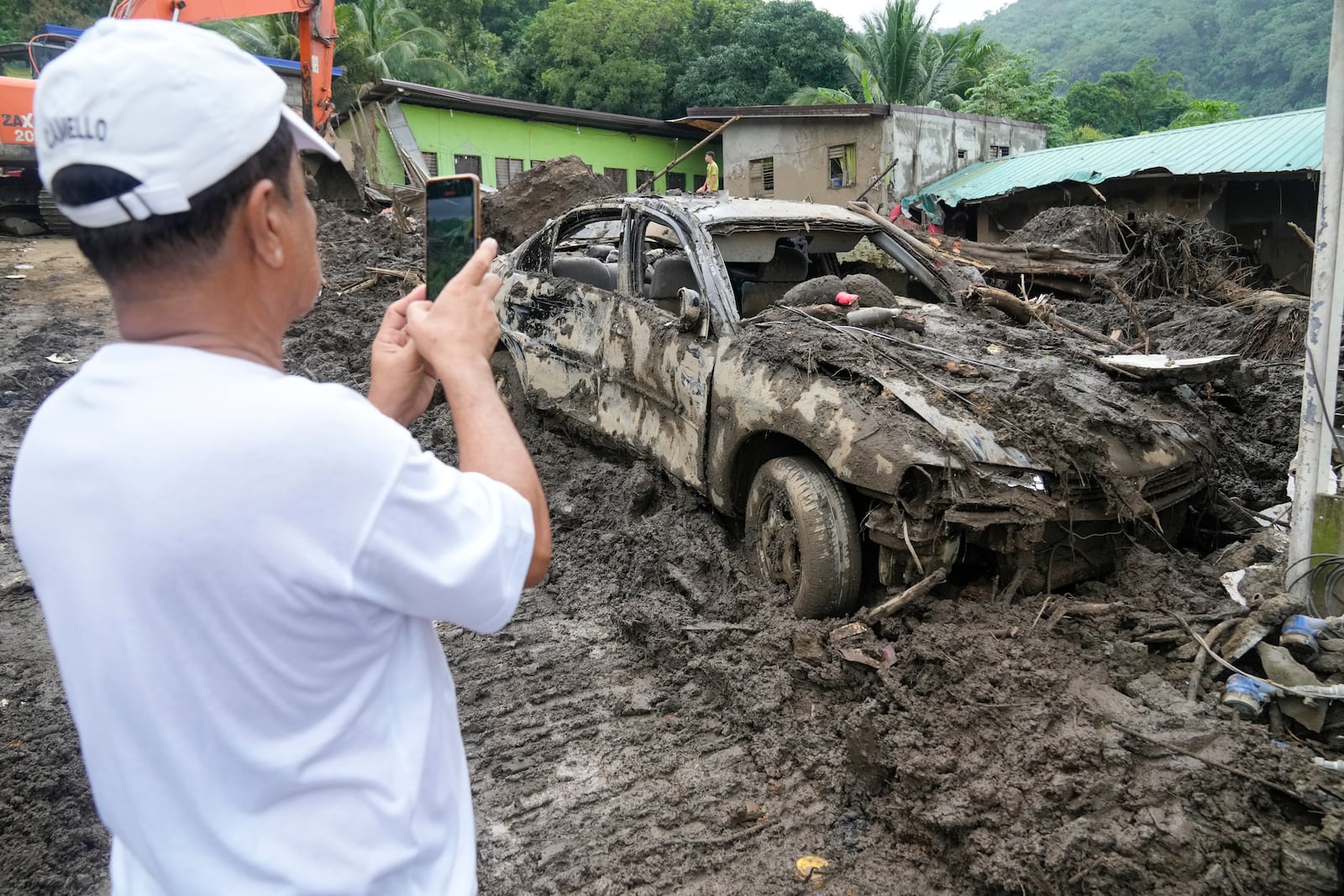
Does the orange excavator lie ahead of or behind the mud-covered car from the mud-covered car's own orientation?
behind

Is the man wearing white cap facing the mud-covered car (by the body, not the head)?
yes

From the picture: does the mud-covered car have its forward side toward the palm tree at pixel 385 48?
no

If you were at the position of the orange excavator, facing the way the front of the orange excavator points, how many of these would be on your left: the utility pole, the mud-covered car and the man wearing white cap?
0

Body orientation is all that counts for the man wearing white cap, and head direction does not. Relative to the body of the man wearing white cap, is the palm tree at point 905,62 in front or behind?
in front

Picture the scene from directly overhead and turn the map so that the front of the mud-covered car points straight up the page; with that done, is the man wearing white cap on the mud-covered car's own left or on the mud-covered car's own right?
on the mud-covered car's own right

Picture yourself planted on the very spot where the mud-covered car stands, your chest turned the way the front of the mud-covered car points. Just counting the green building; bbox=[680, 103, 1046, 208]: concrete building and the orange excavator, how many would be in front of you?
0

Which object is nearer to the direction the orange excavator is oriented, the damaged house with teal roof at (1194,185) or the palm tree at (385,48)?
the damaged house with teal roof

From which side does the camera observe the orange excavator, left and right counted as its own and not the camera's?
right

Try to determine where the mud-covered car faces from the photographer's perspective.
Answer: facing the viewer and to the right of the viewer

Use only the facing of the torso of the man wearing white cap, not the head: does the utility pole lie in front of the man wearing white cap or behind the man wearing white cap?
in front

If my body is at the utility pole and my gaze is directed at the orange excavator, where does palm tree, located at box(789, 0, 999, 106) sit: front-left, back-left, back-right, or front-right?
front-right

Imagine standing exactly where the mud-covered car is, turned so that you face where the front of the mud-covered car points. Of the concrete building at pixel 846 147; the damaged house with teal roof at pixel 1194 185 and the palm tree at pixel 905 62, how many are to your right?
0

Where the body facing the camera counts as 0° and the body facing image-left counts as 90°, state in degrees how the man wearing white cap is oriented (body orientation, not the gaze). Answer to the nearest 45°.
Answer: approximately 225°

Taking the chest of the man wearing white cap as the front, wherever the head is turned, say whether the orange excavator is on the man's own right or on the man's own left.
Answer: on the man's own left

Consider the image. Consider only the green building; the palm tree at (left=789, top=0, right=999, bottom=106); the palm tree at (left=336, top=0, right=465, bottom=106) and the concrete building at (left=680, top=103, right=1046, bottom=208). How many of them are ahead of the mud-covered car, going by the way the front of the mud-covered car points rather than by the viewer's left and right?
0

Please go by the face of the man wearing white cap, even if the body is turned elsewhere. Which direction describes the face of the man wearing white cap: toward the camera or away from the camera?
away from the camera

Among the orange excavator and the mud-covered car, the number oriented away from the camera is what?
0
